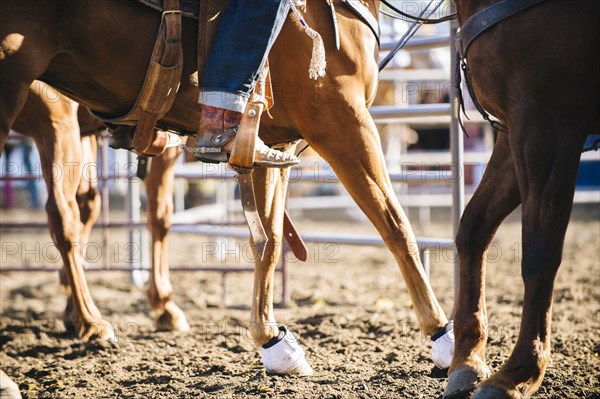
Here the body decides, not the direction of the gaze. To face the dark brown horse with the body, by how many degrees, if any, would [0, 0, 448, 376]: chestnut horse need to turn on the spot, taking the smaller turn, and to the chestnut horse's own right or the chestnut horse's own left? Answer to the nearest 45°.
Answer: approximately 45° to the chestnut horse's own right

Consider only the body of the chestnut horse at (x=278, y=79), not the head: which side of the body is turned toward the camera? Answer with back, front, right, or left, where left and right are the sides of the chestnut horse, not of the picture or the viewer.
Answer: right
